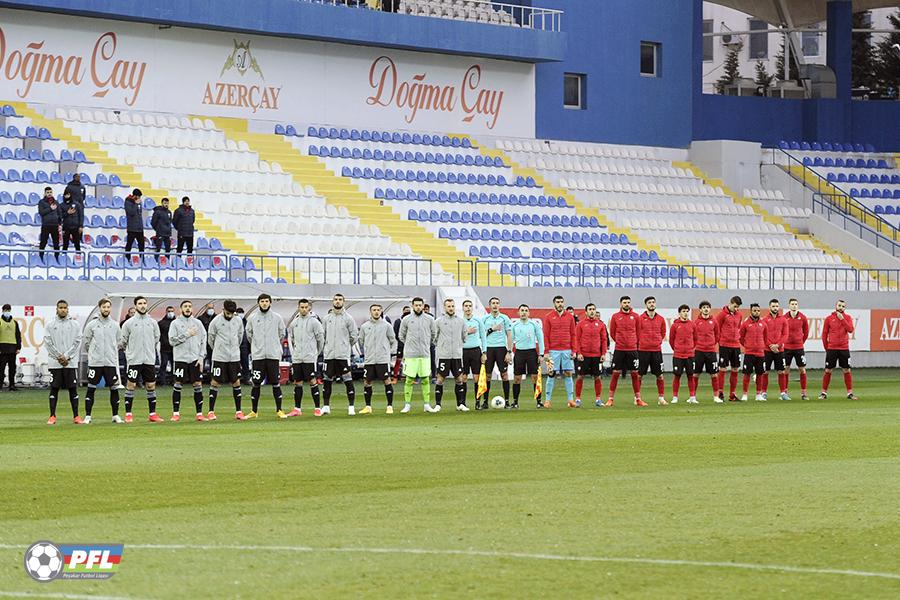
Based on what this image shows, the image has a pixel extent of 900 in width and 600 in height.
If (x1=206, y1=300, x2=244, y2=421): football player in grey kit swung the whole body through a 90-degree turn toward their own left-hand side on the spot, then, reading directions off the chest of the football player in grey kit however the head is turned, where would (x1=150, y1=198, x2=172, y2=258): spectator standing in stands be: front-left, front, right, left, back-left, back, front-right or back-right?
left

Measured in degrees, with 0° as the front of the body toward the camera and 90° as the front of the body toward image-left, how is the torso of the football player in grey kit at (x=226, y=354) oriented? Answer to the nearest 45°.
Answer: approximately 0°

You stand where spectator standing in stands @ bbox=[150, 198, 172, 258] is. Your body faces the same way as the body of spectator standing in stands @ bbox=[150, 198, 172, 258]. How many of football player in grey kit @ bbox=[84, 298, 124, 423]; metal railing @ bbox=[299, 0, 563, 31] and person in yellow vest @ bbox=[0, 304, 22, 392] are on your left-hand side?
1

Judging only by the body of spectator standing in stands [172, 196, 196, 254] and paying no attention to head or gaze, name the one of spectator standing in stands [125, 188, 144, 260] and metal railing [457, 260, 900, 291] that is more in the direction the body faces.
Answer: the metal railing

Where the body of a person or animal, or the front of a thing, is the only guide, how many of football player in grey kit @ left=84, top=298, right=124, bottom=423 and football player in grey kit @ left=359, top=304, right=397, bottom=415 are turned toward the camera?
2
